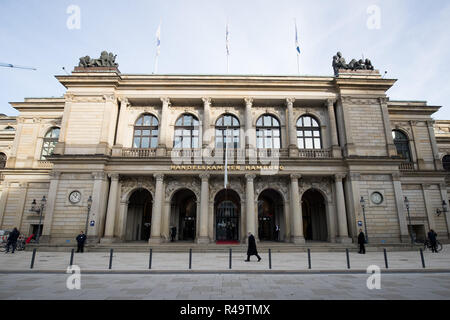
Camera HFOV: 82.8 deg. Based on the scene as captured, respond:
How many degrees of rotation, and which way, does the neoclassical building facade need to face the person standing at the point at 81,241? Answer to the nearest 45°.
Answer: approximately 90° to its right

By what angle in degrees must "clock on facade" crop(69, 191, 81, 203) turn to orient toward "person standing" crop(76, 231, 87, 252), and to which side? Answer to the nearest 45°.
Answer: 0° — it already faces them

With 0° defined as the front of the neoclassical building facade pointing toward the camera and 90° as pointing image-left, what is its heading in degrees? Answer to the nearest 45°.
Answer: approximately 0°

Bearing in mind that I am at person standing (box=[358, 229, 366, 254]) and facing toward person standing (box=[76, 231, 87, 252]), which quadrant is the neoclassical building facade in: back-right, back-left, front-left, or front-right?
front-right

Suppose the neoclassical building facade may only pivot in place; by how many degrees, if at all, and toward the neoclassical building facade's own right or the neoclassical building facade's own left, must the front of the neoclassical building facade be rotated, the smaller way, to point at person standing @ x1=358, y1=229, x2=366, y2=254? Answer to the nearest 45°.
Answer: approximately 45° to the neoclassical building facade's own left

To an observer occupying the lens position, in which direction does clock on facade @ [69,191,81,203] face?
facing the viewer

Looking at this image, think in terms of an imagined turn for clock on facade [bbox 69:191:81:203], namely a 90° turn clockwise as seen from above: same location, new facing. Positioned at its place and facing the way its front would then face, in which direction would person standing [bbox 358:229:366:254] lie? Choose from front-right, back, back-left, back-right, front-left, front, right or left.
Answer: back-left
